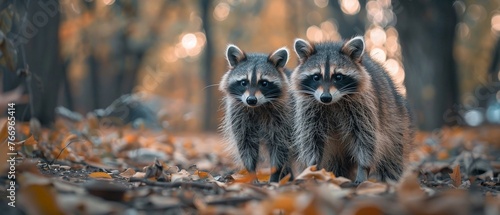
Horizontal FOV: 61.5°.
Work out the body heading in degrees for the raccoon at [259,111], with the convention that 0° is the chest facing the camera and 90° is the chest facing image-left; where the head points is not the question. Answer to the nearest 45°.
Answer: approximately 0°

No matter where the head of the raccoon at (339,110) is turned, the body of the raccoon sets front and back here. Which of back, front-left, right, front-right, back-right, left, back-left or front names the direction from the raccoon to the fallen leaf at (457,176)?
back-left

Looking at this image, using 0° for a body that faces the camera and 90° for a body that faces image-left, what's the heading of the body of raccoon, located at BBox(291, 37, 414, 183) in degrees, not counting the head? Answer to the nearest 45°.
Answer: approximately 45°

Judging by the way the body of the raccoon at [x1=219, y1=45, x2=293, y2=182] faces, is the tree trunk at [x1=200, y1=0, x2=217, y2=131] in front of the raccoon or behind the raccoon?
behind

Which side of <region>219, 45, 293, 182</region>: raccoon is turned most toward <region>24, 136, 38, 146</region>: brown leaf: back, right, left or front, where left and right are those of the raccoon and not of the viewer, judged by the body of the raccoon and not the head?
right
